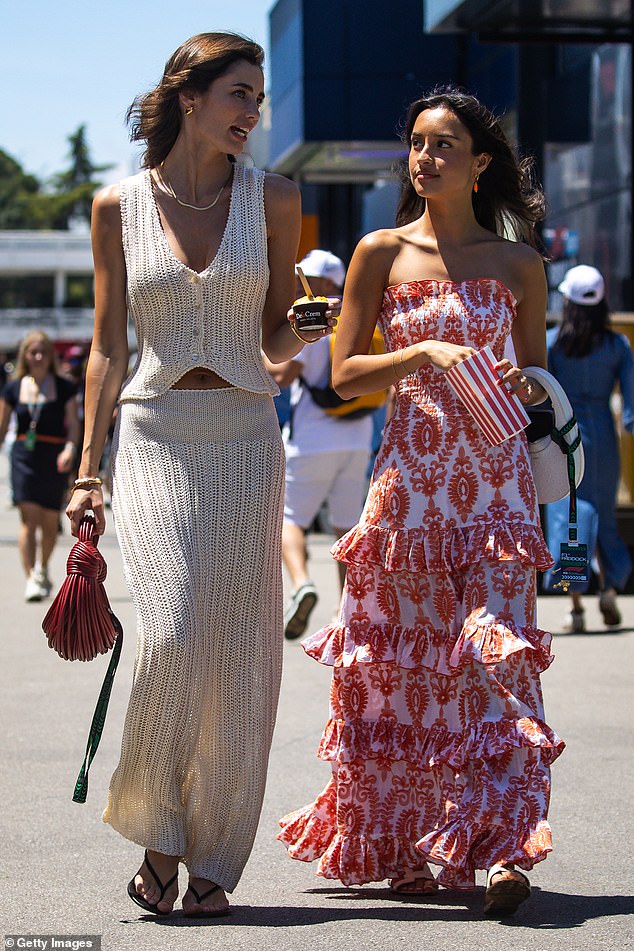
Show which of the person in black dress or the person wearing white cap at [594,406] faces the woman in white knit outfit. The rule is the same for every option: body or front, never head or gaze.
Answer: the person in black dress

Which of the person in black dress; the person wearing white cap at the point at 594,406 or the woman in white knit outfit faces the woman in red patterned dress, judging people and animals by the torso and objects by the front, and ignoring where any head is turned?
the person in black dress

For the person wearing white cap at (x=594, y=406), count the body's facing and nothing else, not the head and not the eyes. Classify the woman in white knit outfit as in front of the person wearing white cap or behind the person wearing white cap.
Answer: behind

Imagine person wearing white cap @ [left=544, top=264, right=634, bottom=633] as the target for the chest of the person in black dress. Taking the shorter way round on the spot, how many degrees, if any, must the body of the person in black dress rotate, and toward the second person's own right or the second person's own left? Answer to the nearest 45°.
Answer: approximately 45° to the second person's own left

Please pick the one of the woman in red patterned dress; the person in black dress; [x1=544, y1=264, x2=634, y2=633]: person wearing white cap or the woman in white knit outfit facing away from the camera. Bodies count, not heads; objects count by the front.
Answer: the person wearing white cap

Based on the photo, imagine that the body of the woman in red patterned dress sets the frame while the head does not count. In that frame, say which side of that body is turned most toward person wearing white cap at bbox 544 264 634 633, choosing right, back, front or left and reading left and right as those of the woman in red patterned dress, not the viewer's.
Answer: back

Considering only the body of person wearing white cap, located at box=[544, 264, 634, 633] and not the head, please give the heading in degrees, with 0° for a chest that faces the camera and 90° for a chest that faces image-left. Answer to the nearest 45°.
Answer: approximately 180°

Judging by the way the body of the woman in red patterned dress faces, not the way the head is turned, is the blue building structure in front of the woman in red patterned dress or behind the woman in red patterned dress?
behind

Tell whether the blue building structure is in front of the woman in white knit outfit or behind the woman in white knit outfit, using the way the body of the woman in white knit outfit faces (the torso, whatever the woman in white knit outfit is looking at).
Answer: behind
